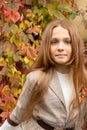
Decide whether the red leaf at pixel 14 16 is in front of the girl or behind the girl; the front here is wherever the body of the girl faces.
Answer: behind

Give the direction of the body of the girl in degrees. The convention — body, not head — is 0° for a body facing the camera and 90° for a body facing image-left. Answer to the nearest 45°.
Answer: approximately 0°
